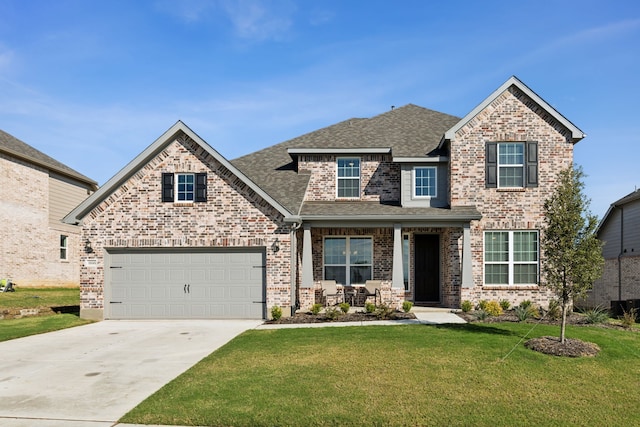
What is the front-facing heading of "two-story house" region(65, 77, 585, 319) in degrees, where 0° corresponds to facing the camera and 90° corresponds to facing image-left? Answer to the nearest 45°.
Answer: approximately 0°

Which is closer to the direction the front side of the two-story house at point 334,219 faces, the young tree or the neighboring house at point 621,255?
the young tree
